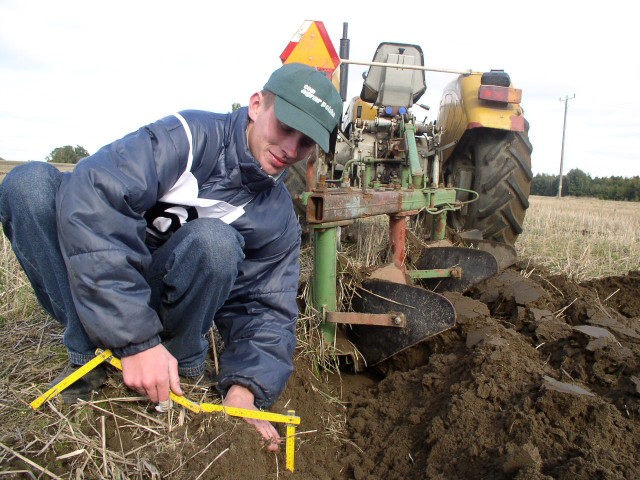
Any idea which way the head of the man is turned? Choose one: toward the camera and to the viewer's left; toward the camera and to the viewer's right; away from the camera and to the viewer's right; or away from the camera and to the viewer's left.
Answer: toward the camera and to the viewer's right

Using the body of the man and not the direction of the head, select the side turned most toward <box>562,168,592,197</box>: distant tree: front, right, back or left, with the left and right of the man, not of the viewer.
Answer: left

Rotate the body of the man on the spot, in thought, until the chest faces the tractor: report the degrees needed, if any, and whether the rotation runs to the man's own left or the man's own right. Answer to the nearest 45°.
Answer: approximately 90° to the man's own left

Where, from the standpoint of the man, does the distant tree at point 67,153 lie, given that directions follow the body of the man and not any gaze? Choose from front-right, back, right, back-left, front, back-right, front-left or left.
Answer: back-left

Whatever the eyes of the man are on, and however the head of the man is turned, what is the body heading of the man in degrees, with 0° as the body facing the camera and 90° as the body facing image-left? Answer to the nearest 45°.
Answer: approximately 315°
